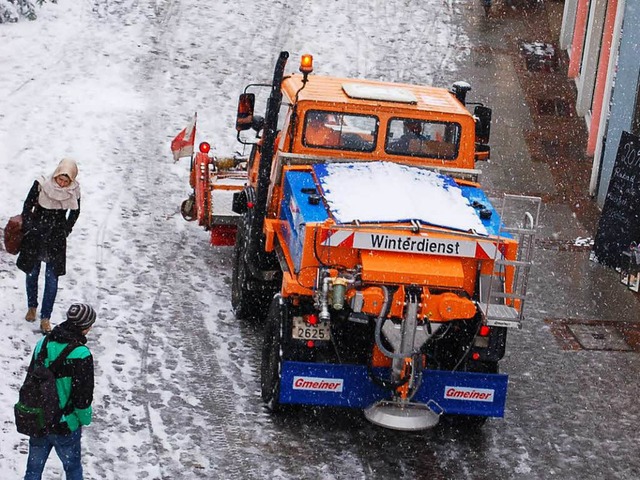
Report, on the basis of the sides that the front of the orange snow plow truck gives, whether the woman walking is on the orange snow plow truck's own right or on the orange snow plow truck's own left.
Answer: on the orange snow plow truck's own left

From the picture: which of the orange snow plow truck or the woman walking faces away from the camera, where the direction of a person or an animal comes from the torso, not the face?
the orange snow plow truck

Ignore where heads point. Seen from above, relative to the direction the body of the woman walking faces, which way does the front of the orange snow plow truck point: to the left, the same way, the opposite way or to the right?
the opposite way

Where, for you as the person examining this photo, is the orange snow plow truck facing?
facing away from the viewer

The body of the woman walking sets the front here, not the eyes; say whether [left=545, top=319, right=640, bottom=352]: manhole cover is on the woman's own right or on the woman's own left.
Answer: on the woman's own left

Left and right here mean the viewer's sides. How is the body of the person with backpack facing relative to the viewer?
facing away from the viewer and to the right of the viewer

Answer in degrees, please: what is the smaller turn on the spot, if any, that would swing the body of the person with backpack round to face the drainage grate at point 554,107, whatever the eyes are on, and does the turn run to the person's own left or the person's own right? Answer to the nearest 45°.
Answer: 0° — they already face it

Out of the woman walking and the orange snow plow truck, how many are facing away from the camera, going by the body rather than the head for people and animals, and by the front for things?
1

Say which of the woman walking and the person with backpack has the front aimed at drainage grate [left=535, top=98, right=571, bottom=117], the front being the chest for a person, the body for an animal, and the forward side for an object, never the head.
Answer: the person with backpack

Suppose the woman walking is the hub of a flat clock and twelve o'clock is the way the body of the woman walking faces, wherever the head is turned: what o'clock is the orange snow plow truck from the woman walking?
The orange snow plow truck is roughly at 10 o'clock from the woman walking.

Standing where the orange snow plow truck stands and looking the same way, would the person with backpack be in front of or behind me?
behind
